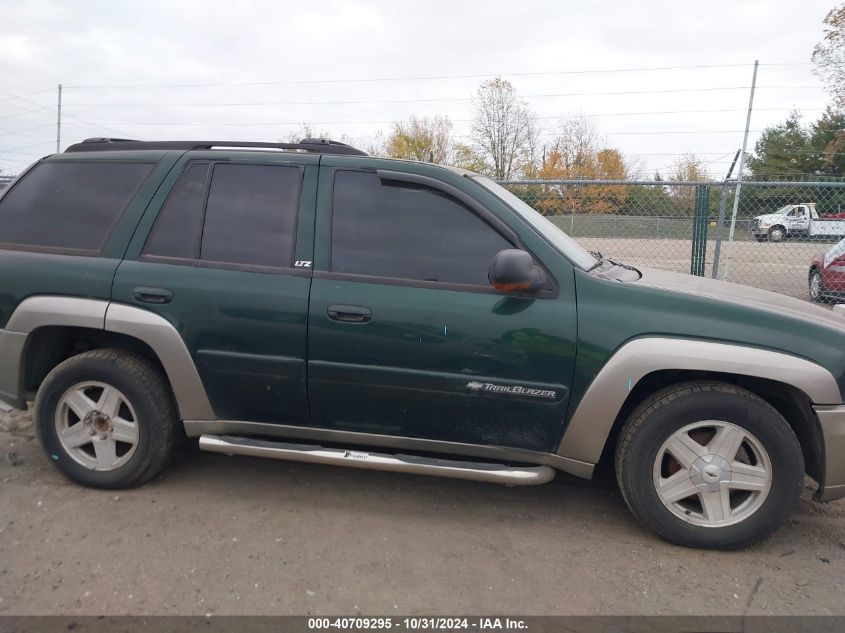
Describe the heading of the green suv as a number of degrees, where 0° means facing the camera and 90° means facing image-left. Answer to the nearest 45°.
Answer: approximately 270°

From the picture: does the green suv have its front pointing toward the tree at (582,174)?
no

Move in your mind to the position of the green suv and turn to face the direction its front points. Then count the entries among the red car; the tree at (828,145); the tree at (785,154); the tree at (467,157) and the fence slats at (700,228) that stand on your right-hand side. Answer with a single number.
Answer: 0

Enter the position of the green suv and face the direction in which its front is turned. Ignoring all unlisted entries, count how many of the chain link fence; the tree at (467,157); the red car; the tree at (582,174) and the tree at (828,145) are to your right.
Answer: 0

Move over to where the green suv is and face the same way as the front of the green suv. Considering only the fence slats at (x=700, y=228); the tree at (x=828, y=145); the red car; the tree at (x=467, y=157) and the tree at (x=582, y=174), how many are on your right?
0

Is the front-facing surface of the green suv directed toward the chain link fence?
no

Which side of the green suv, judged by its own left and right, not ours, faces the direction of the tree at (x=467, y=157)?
left

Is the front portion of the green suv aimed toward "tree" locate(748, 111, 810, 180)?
no

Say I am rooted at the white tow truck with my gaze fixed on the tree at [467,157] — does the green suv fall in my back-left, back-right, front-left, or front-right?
back-left
